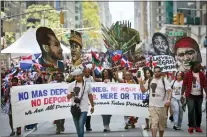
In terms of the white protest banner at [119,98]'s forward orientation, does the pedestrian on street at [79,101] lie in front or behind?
in front

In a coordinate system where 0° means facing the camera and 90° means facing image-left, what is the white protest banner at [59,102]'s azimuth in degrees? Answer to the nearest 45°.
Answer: approximately 0°

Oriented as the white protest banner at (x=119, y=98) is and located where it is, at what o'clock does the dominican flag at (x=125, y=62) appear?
The dominican flag is roughly at 6 o'clock from the white protest banner.

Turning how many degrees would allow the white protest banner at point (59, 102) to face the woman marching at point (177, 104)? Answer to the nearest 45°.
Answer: approximately 90° to its left

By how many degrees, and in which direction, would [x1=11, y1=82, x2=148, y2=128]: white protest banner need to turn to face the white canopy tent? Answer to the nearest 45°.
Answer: approximately 180°

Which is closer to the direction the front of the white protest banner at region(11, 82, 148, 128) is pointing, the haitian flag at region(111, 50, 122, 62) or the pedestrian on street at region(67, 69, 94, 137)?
the pedestrian on street

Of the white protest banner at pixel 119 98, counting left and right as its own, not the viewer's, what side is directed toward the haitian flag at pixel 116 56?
back

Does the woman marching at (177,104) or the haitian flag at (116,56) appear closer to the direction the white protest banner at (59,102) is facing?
the woman marching
